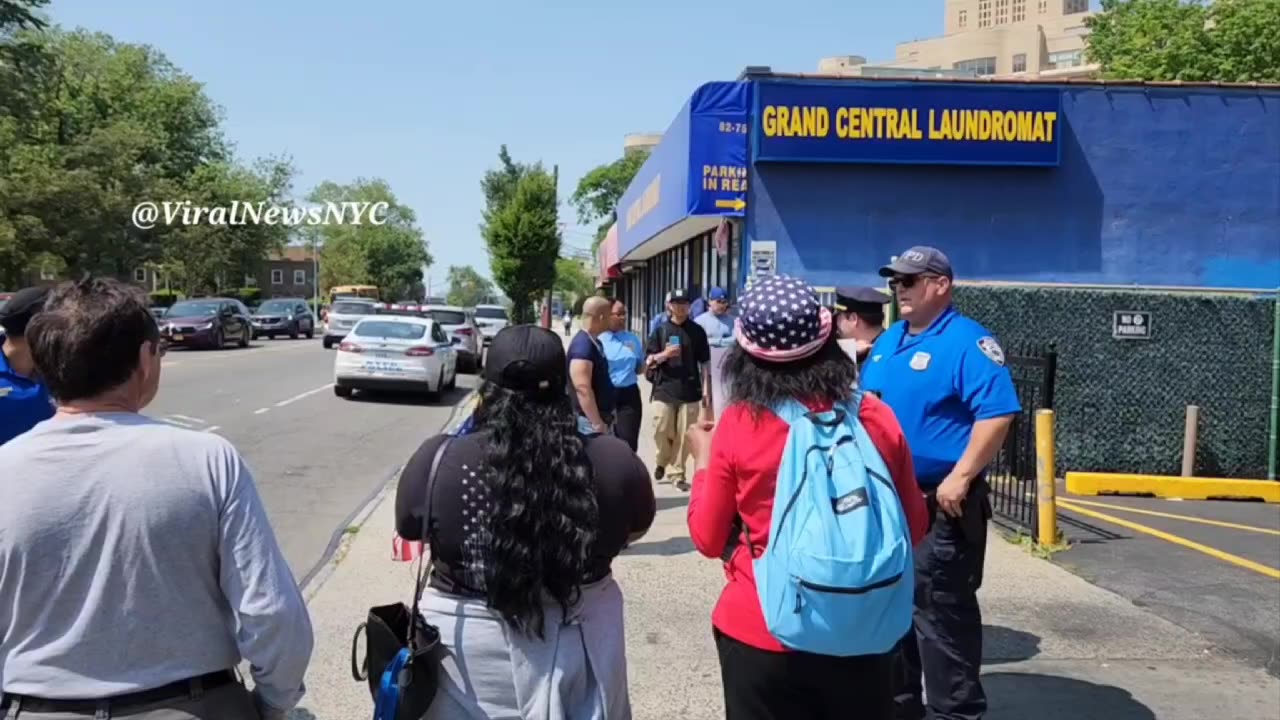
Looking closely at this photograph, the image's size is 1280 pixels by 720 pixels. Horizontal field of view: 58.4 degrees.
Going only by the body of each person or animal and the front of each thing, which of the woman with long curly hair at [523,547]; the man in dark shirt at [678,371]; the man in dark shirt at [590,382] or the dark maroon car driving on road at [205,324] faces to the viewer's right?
the man in dark shirt at [590,382]

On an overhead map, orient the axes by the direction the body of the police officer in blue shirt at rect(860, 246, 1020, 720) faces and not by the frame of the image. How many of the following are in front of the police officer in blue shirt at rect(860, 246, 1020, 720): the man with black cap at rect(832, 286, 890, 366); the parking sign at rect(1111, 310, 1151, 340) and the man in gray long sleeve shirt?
1

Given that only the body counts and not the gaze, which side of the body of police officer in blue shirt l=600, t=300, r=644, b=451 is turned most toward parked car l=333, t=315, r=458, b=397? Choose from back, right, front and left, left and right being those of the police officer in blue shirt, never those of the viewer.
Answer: right

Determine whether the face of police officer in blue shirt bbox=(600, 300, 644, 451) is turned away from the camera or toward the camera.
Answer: toward the camera

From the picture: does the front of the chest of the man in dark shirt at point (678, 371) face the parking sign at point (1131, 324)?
no

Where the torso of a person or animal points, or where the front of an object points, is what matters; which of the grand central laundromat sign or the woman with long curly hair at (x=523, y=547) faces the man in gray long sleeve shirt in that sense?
the grand central laundromat sign

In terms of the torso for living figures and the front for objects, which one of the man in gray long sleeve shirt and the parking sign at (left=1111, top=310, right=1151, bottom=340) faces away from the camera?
the man in gray long sleeve shirt

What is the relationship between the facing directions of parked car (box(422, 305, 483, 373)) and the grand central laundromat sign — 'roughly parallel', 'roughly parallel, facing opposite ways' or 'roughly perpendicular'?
roughly parallel, facing opposite ways

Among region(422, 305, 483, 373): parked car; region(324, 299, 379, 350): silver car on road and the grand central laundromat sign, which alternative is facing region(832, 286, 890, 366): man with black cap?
the grand central laundromat sign

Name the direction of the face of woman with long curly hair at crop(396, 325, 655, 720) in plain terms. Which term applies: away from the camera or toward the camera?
away from the camera

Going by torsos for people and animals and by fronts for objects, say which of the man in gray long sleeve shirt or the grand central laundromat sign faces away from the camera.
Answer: the man in gray long sleeve shirt

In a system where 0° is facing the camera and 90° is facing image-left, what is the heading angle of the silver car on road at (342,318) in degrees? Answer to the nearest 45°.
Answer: approximately 180°

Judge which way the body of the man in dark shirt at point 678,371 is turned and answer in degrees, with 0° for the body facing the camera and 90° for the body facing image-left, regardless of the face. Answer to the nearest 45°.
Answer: approximately 0°

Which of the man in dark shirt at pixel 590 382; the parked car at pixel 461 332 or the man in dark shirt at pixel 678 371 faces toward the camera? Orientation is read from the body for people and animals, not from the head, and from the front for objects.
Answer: the man in dark shirt at pixel 678 371

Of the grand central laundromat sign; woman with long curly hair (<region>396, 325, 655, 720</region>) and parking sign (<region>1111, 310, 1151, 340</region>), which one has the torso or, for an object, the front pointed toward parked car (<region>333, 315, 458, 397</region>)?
the woman with long curly hair

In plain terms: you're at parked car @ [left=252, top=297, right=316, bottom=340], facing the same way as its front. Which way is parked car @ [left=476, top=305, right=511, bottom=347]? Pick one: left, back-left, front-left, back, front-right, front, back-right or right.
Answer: left

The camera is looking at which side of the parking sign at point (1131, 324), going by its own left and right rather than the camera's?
front

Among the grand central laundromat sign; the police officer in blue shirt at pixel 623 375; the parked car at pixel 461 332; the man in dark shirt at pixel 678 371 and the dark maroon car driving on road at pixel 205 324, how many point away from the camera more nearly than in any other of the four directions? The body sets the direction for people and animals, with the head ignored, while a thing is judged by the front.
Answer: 1

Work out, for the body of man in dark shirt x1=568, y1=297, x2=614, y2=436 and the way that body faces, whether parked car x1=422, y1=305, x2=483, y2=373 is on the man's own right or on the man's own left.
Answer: on the man's own left
